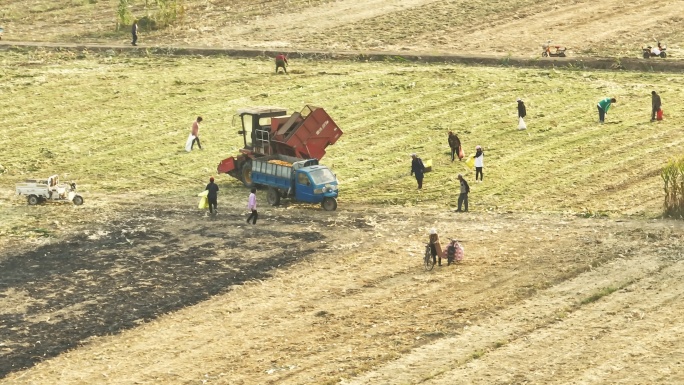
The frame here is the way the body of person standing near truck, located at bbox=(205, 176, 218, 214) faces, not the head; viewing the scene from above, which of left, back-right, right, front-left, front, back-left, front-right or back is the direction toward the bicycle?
back-right

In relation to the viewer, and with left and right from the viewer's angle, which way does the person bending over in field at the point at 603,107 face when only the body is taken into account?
facing to the right of the viewer

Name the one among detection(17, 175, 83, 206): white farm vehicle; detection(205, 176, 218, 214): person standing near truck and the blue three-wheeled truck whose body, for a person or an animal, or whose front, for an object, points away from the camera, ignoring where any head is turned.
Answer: the person standing near truck

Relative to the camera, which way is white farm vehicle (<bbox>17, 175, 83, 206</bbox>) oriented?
to the viewer's right

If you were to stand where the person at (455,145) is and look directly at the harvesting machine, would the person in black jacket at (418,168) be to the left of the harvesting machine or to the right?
left

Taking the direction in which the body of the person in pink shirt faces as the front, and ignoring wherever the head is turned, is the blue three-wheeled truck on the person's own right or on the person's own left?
on the person's own right

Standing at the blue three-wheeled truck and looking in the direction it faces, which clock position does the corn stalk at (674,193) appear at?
The corn stalk is roughly at 11 o'clock from the blue three-wheeled truck.
